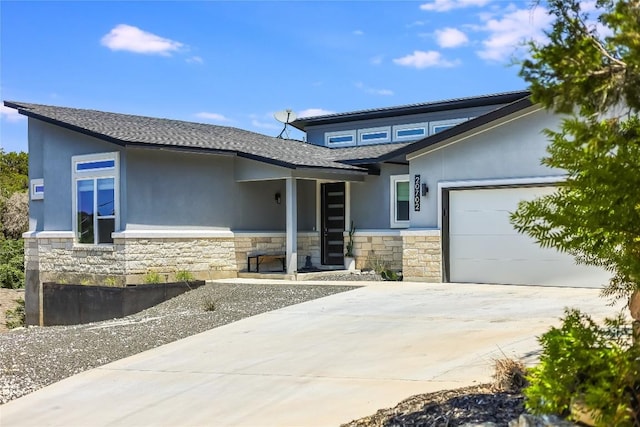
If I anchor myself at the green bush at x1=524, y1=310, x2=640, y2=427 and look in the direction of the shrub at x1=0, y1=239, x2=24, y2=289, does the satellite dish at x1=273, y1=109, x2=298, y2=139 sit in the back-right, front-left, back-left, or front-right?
front-right

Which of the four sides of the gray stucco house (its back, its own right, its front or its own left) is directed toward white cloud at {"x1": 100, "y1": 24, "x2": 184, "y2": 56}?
back

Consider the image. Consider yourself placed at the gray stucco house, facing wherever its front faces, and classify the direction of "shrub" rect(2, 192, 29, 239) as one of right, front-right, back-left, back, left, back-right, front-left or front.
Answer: back-right

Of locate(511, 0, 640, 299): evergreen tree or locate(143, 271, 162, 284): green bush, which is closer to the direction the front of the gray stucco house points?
the evergreen tree

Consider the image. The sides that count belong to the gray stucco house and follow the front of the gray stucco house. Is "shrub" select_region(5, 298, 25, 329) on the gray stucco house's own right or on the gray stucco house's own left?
on the gray stucco house's own right

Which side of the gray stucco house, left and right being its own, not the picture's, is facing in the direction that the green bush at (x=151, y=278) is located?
right

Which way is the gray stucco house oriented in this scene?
toward the camera

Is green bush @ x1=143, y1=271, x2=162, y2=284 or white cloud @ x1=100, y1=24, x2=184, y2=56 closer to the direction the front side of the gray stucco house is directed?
the green bush

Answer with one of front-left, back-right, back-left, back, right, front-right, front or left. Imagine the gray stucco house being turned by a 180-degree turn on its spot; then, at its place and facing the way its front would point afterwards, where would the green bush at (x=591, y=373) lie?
back

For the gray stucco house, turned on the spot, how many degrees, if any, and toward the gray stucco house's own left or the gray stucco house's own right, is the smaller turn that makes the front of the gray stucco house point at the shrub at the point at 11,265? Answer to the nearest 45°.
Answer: approximately 135° to the gray stucco house's own right

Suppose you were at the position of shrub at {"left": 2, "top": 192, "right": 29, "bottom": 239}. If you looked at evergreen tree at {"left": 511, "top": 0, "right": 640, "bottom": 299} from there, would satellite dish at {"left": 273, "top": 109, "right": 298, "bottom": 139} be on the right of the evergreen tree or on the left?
left
